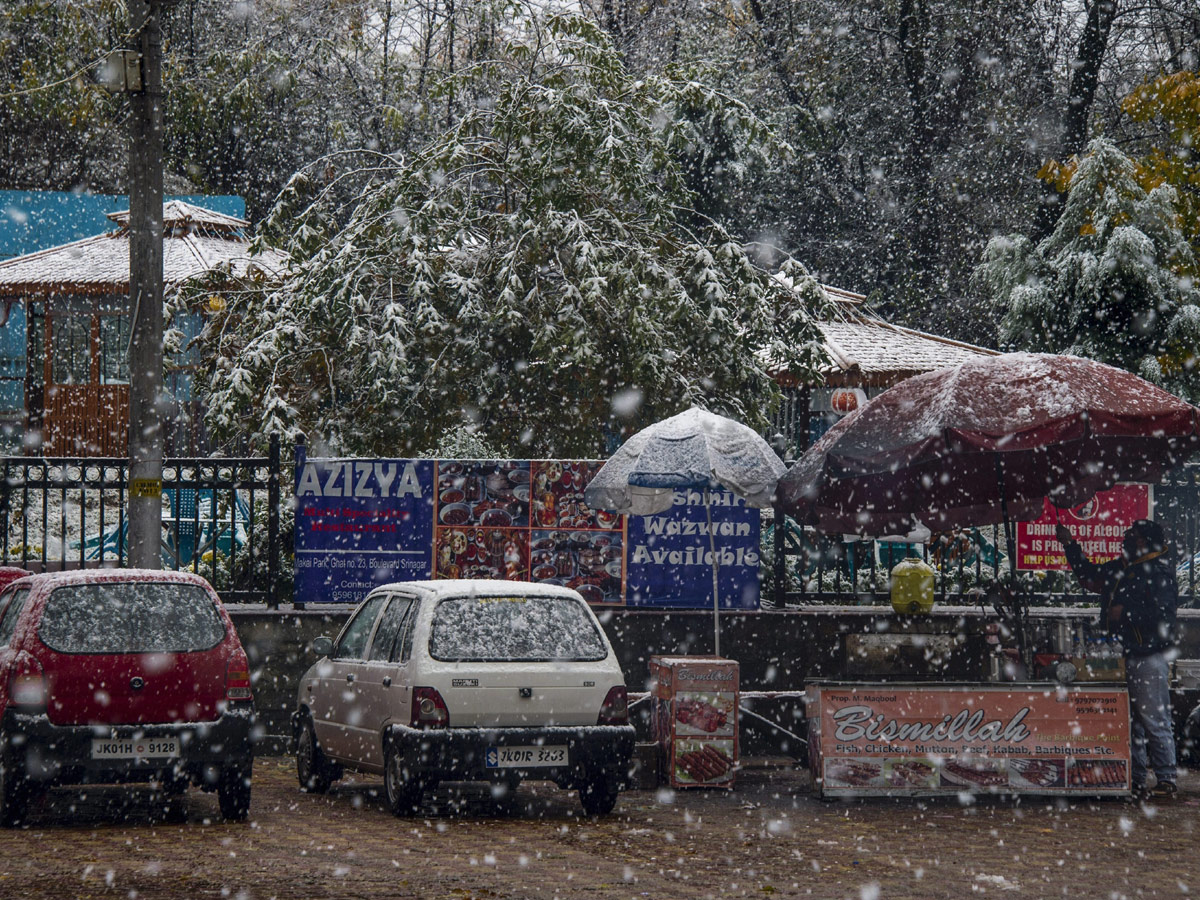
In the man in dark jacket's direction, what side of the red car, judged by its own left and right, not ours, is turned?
right

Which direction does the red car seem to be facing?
away from the camera

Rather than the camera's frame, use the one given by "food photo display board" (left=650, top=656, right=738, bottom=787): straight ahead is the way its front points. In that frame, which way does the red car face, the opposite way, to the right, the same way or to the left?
the opposite way

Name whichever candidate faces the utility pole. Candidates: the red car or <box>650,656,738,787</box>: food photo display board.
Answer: the red car

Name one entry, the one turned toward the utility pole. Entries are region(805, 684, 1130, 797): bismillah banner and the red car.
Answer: the red car

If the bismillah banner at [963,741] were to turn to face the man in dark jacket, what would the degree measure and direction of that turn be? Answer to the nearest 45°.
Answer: approximately 135° to its left

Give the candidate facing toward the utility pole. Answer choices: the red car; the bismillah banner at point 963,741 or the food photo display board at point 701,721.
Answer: the red car
